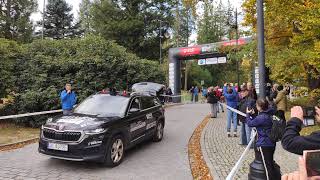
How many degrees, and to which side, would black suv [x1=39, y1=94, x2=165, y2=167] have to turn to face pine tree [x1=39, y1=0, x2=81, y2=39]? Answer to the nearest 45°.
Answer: approximately 135° to its right

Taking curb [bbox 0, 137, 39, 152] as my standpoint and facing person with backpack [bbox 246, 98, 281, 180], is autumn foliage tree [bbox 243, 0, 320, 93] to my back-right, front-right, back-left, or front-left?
front-left

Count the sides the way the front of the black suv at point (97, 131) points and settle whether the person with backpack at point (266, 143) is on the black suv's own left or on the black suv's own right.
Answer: on the black suv's own left

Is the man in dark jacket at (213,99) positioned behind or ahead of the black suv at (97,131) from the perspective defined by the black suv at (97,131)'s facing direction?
behind

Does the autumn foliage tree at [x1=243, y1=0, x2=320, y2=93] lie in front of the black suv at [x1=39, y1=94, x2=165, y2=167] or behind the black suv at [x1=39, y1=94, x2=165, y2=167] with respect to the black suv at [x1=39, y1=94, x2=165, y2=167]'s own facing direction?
behind

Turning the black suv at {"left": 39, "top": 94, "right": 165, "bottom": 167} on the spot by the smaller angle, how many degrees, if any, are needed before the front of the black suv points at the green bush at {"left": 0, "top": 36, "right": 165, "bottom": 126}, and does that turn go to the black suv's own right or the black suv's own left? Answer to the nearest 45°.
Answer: approximately 135° to the black suv's own right

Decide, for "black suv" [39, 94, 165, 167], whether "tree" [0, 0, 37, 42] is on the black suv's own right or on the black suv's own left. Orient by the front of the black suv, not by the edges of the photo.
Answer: on the black suv's own right

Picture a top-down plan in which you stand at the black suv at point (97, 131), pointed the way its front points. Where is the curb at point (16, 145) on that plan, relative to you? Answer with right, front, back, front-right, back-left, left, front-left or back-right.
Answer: right

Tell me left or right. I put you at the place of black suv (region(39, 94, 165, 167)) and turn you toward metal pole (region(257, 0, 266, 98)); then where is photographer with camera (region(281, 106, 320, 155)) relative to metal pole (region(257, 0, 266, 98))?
right

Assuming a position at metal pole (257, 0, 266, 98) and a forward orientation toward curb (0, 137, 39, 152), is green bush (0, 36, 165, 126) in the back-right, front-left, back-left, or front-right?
front-right

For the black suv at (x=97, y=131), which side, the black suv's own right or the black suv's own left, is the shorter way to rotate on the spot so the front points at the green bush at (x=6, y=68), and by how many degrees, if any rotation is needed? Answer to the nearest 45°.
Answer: approximately 90° to the black suv's own right

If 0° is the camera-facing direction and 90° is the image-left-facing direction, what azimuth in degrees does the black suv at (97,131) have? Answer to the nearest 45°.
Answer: approximately 45°
